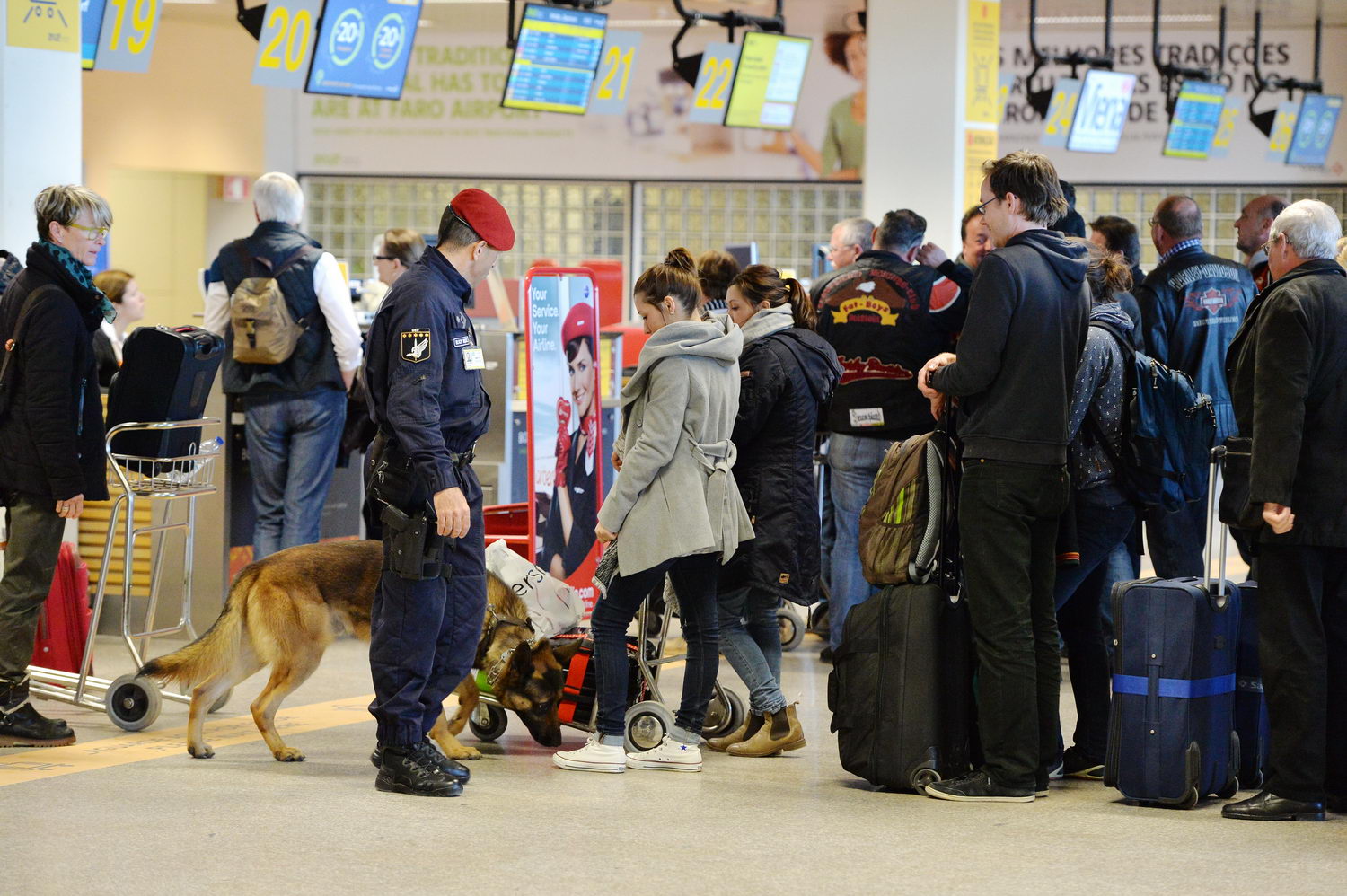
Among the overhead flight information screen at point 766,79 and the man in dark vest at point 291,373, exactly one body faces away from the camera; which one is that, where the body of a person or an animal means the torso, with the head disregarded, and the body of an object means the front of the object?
the man in dark vest

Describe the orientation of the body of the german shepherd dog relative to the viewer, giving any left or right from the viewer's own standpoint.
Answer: facing to the right of the viewer

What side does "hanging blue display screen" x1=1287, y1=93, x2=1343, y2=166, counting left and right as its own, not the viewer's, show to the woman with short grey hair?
front

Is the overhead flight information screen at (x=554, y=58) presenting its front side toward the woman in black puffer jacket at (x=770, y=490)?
yes

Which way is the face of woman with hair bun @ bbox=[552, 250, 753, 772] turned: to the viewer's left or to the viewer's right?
to the viewer's left

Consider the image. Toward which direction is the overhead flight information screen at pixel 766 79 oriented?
toward the camera

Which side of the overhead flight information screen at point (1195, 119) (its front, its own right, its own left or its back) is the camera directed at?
front

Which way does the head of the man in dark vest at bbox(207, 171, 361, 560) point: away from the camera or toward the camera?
away from the camera

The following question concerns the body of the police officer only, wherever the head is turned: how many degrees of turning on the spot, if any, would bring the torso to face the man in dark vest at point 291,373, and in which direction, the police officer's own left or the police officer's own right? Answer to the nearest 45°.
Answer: approximately 90° to the police officer's own left

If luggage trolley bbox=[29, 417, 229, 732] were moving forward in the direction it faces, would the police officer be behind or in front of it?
behind

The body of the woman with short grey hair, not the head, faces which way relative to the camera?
to the viewer's right

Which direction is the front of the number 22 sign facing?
toward the camera

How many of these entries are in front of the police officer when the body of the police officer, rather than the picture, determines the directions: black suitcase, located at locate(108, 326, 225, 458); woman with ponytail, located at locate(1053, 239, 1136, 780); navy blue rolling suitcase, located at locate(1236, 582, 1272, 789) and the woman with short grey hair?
2

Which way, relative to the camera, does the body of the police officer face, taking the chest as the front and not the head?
to the viewer's right

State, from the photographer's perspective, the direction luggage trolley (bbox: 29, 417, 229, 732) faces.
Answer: facing away from the viewer and to the left of the viewer

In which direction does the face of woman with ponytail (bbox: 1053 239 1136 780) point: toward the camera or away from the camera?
away from the camera

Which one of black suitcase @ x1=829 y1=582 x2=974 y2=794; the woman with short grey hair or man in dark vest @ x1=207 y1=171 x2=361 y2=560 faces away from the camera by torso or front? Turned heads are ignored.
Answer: the man in dark vest
